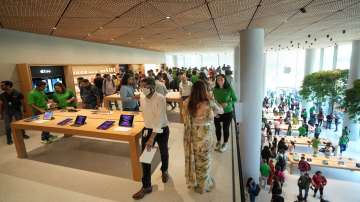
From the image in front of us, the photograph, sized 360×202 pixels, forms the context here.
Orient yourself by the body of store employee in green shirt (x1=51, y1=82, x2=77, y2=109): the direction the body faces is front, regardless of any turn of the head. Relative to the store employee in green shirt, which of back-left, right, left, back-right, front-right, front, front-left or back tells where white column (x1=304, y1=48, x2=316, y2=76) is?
back-left

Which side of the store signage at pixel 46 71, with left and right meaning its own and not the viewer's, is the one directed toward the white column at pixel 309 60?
left

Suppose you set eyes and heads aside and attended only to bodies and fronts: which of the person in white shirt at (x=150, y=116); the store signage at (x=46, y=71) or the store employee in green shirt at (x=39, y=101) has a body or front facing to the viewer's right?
the store employee in green shirt

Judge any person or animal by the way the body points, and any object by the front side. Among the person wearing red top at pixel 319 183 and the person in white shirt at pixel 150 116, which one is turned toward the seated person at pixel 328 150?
the person wearing red top

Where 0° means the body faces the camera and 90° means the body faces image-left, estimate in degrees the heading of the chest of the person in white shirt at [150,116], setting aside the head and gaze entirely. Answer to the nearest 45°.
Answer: approximately 45°

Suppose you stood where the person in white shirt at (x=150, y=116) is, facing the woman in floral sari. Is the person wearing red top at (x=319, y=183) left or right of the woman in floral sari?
left

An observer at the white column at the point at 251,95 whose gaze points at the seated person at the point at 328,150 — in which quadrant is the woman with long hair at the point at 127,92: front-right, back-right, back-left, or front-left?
back-left

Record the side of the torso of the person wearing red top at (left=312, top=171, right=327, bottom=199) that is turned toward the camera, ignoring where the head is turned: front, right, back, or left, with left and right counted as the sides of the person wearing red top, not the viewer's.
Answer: back

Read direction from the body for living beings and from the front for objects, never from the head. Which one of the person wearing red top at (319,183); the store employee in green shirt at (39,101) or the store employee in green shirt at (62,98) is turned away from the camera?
the person wearing red top

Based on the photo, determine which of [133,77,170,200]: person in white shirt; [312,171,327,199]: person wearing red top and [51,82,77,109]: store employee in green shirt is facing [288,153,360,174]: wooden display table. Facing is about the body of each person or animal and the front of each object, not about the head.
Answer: the person wearing red top

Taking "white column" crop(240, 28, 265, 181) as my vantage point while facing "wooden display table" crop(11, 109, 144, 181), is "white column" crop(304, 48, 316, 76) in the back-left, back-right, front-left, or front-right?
back-right
